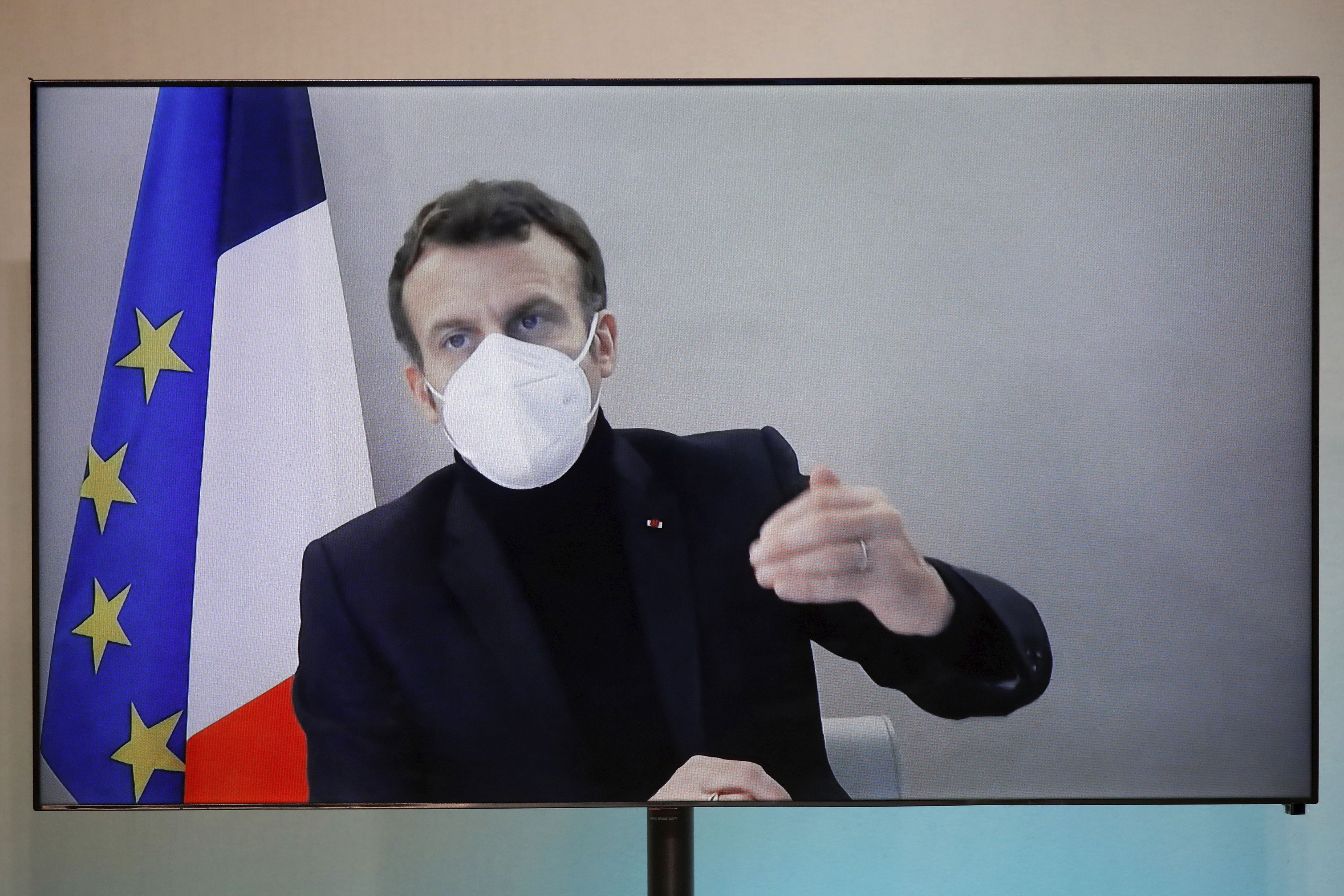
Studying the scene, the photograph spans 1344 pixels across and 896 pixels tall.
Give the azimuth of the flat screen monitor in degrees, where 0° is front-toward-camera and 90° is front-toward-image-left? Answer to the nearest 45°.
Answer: approximately 0°
